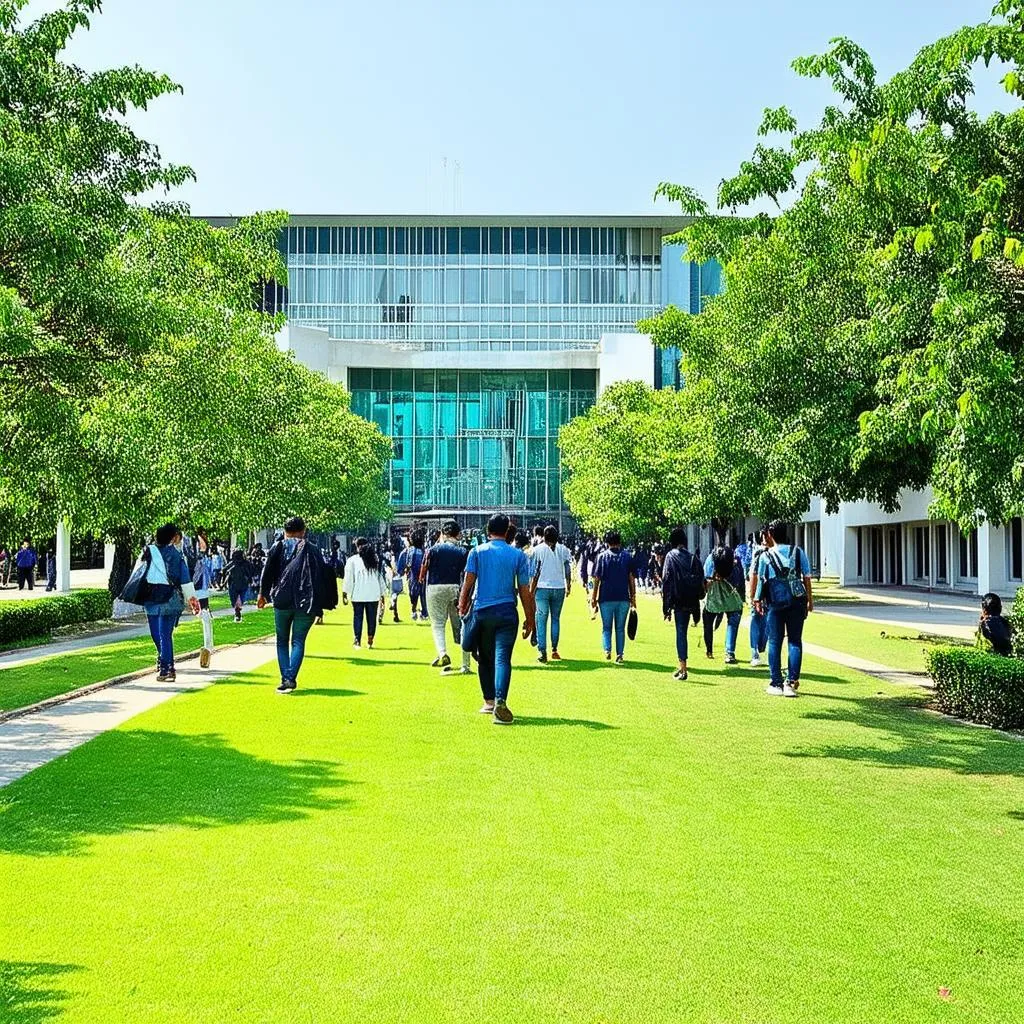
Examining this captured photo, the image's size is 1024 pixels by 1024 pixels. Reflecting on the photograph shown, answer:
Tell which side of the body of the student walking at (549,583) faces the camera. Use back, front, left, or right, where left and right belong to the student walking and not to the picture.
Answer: back

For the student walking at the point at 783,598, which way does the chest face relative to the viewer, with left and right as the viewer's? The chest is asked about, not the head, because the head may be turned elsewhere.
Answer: facing away from the viewer

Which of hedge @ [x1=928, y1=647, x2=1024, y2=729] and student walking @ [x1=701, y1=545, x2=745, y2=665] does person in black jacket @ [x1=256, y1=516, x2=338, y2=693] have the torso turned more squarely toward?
the student walking

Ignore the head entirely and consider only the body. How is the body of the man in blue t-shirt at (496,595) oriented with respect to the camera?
away from the camera

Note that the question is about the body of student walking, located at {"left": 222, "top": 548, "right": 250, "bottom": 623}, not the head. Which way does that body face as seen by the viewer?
away from the camera

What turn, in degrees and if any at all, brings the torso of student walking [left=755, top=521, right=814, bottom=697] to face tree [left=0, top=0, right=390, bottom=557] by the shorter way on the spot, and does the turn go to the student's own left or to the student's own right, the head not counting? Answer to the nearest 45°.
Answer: approximately 90° to the student's own left

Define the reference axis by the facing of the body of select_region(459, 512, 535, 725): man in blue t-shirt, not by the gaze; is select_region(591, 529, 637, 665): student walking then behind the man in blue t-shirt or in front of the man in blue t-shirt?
in front

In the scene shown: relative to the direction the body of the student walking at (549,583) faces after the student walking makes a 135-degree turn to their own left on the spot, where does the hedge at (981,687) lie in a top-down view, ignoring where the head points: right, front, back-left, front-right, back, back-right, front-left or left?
left

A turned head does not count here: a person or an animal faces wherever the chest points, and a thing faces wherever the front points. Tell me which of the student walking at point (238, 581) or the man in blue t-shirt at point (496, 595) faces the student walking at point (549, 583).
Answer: the man in blue t-shirt

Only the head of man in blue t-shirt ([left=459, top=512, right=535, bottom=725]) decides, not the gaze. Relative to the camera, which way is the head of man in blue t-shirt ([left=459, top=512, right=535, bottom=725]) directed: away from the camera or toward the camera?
away from the camera

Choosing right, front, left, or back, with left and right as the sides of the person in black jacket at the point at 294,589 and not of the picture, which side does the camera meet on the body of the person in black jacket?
back

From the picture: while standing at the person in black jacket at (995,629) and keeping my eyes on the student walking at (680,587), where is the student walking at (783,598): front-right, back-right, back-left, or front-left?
front-left
